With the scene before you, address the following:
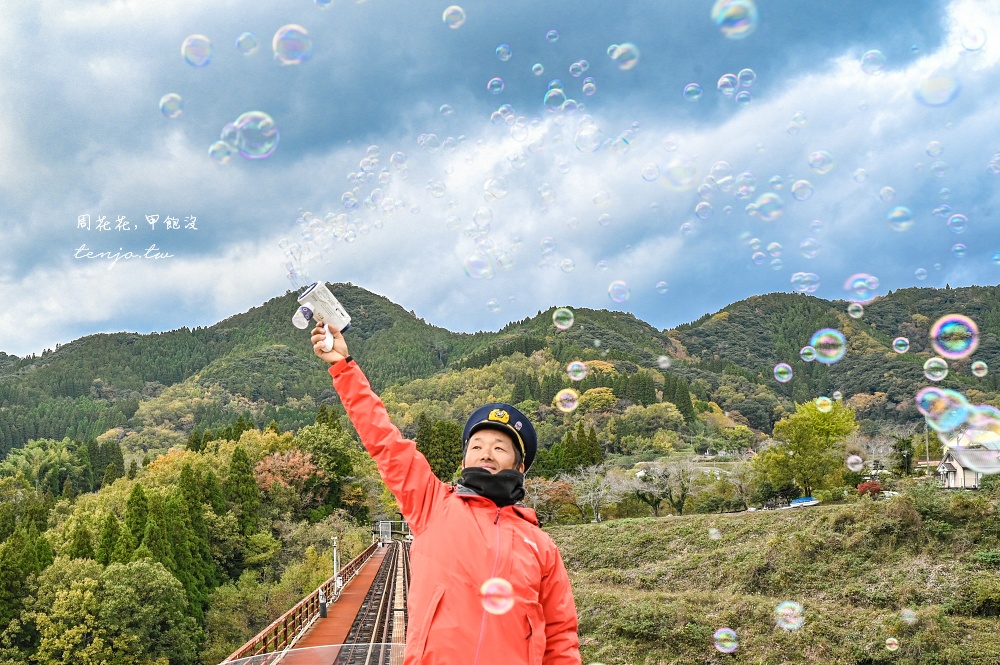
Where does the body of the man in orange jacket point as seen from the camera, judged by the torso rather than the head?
toward the camera

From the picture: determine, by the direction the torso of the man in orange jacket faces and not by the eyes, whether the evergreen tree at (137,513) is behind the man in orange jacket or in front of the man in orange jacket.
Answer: behind

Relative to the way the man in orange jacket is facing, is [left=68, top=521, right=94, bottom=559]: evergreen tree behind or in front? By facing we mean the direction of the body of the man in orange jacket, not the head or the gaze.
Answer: behind

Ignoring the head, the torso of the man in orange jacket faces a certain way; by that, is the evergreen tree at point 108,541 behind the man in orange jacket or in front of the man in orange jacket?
behind

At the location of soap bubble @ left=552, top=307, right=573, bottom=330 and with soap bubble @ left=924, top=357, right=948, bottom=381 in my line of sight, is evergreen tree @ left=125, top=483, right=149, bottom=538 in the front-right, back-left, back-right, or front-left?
back-left

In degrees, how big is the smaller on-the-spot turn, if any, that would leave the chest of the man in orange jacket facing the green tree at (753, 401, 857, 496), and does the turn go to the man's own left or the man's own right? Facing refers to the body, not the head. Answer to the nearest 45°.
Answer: approximately 135° to the man's own left

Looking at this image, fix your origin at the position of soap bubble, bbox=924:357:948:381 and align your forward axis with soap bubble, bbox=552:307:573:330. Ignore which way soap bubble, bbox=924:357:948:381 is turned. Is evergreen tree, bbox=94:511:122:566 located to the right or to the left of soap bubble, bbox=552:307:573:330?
right
